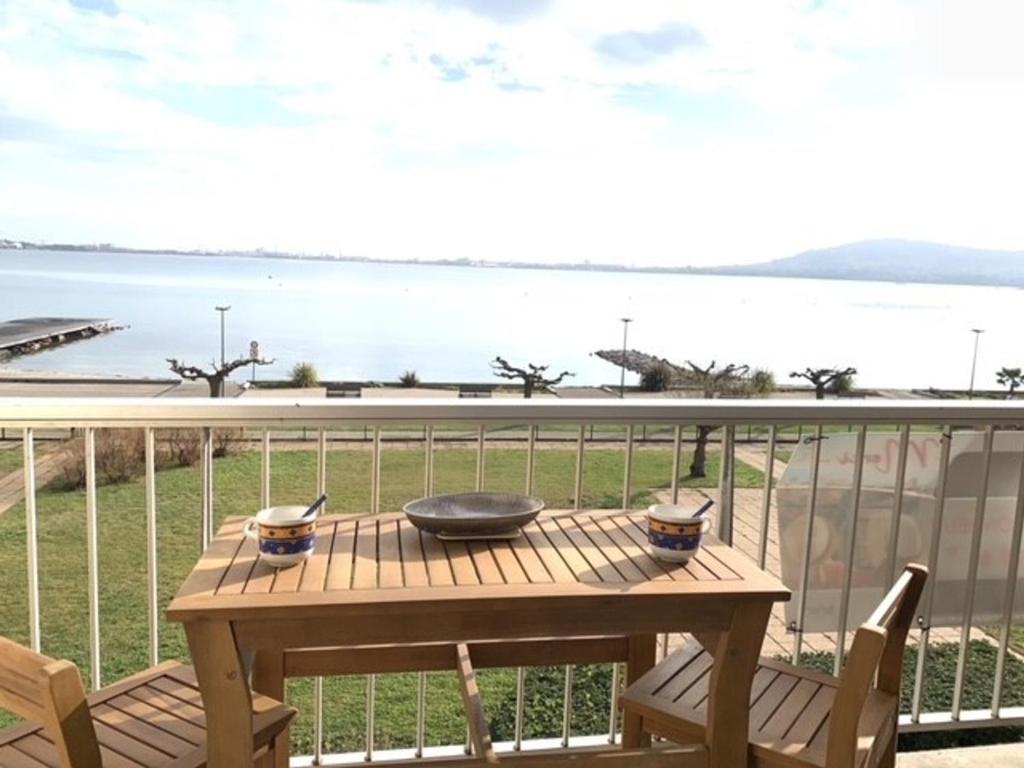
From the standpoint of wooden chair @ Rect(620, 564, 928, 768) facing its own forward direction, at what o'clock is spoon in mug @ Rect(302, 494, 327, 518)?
The spoon in mug is roughly at 10 o'clock from the wooden chair.

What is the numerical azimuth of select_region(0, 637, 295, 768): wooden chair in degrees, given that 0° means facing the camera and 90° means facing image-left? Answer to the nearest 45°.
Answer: approximately 225°

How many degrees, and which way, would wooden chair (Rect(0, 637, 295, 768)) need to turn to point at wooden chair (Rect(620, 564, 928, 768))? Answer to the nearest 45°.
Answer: approximately 45° to its right

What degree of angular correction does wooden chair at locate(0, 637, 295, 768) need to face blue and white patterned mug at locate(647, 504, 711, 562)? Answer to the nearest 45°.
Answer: approximately 45° to its right

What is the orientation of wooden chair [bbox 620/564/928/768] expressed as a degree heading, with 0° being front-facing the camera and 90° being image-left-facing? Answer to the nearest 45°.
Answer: approximately 135°

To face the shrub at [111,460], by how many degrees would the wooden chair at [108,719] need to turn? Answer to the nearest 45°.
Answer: approximately 45° to its left
